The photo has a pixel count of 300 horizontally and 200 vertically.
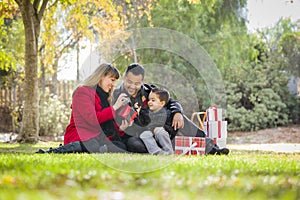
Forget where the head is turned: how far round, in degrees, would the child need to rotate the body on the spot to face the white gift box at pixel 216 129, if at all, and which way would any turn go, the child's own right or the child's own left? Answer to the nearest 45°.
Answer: approximately 180°

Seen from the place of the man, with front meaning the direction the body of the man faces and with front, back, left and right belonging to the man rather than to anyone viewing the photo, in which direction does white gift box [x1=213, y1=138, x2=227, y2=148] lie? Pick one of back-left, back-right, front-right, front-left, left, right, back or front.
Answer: back-left

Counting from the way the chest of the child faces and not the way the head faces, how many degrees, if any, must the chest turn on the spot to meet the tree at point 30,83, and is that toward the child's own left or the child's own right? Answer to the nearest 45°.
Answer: approximately 90° to the child's own right

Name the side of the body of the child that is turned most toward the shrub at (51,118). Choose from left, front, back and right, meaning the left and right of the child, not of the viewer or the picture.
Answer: right

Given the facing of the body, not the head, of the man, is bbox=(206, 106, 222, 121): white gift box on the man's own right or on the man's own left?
on the man's own left

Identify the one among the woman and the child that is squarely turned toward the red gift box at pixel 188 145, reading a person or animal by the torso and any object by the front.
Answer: the woman

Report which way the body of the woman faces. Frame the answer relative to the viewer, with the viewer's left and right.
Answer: facing to the right of the viewer

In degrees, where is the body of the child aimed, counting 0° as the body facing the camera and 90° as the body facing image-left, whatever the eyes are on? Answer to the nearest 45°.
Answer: approximately 45°
